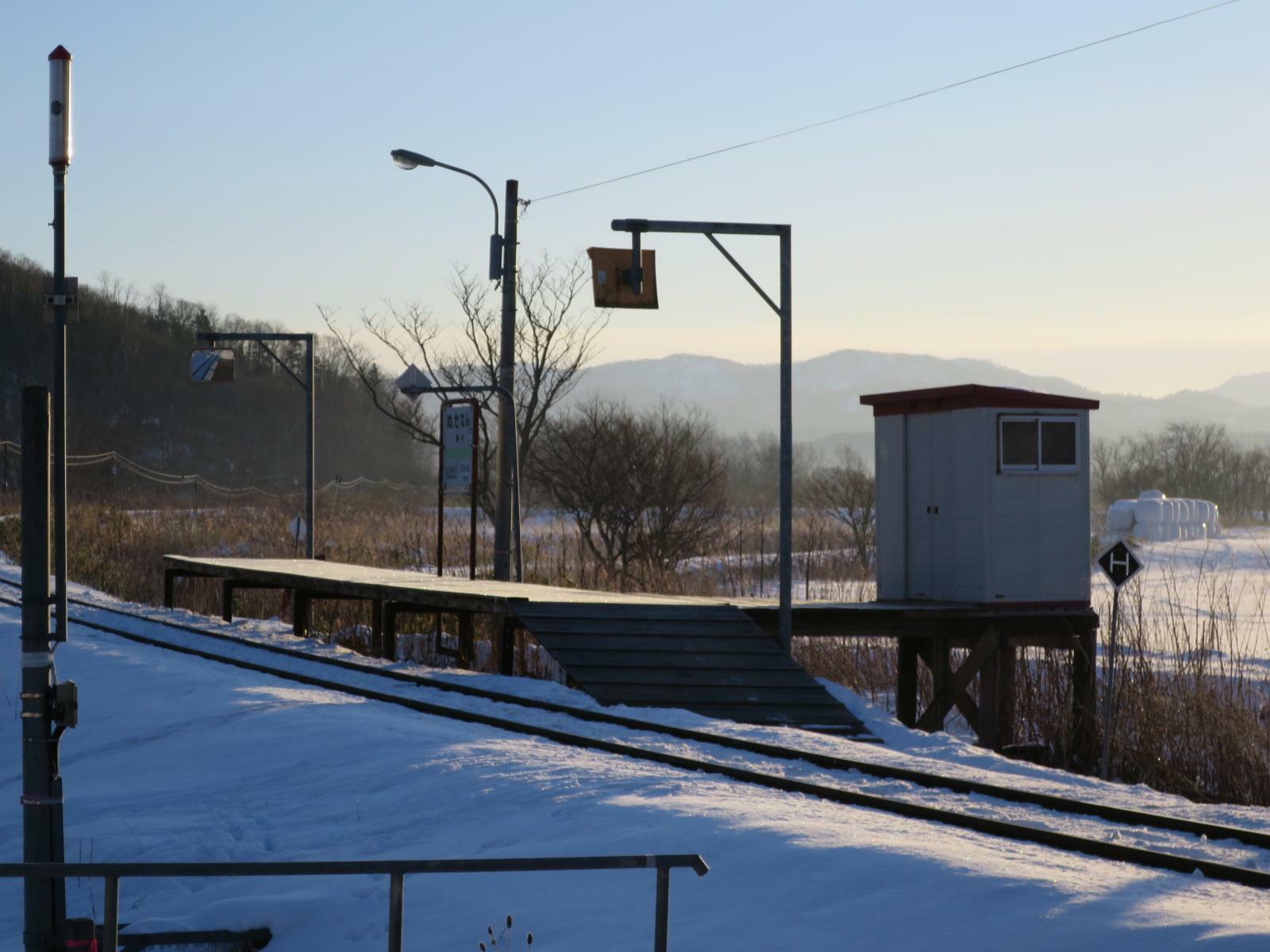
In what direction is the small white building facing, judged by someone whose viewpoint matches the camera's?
facing the viewer and to the left of the viewer

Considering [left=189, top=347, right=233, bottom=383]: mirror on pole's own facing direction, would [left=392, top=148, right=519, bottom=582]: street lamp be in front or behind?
in front

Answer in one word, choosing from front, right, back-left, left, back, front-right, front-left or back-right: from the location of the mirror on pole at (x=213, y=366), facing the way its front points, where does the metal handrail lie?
front

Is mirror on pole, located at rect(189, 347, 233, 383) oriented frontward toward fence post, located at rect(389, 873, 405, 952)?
yes

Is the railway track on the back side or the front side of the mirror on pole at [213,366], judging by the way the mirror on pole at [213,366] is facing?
on the front side

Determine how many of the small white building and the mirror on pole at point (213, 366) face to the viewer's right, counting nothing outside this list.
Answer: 0

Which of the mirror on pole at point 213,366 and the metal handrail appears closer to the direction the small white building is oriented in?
the metal handrail

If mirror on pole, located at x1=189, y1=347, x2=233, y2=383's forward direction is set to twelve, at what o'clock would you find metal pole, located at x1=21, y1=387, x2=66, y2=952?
The metal pole is roughly at 12 o'clock from the mirror on pole.

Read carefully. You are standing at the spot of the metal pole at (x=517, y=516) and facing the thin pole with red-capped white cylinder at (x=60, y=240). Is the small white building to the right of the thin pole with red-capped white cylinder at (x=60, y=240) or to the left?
left

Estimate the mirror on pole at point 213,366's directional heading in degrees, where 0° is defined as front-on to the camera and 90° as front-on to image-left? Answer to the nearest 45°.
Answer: approximately 0°

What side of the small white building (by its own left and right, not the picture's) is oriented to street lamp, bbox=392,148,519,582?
right
